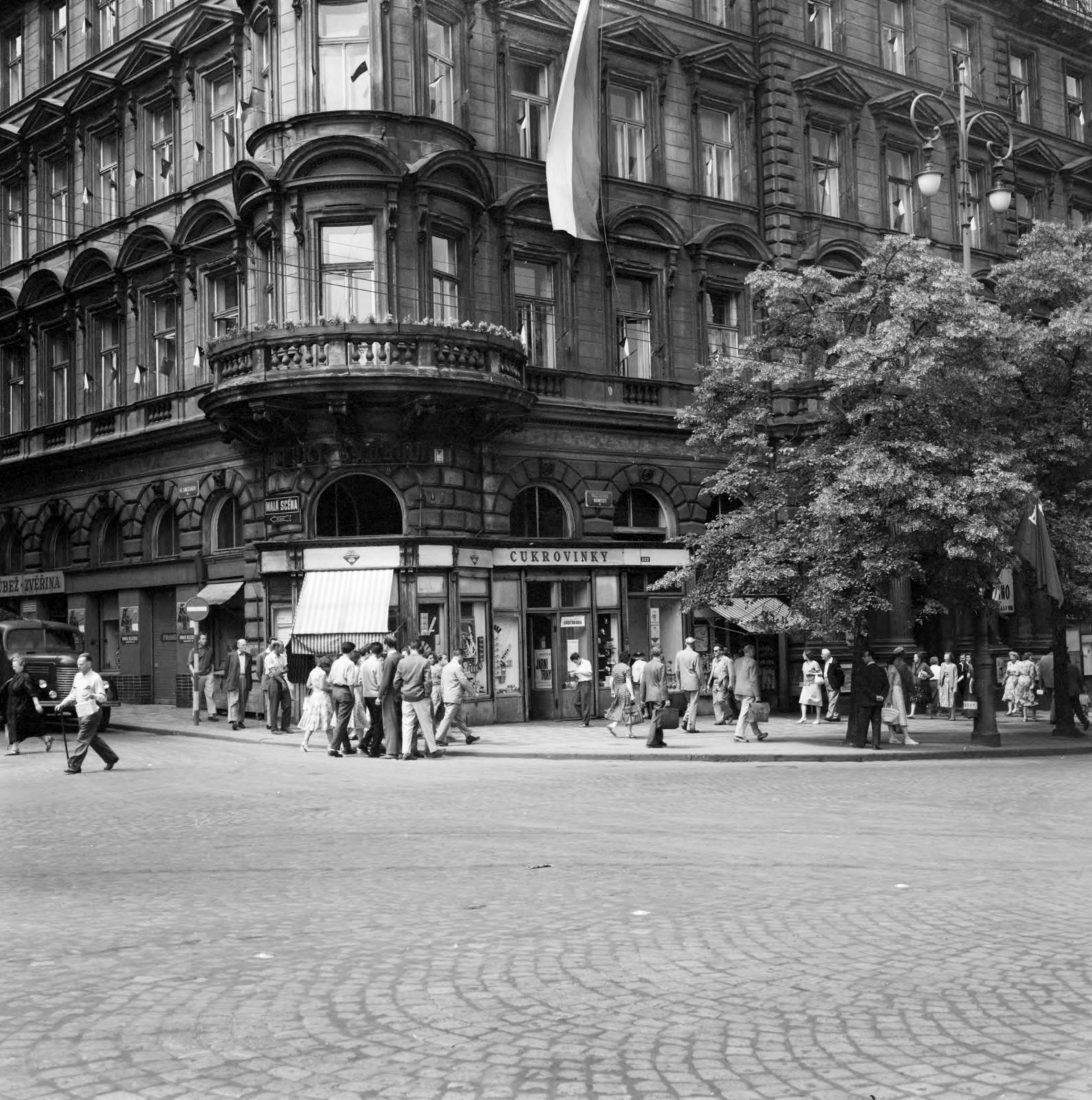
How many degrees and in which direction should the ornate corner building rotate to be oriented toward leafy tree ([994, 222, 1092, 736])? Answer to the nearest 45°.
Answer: approximately 45° to its left

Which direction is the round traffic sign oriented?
toward the camera

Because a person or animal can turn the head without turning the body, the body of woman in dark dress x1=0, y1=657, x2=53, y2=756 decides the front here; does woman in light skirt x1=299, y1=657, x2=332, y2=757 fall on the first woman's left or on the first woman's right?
on the first woman's left

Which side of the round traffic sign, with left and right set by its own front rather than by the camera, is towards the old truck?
right

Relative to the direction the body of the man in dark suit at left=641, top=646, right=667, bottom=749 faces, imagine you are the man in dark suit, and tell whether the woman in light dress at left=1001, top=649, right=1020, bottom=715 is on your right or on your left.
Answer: on your right

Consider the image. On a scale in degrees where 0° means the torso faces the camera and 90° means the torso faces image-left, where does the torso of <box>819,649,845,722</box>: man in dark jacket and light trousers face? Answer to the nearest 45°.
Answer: approximately 45°

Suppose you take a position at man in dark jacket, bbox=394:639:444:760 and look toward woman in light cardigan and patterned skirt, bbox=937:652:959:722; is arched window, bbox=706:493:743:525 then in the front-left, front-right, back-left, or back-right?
front-left

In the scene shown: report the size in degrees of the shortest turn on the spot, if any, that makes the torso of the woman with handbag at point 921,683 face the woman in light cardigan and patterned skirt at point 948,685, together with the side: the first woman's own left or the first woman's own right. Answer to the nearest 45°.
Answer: approximately 135° to the first woman's own left

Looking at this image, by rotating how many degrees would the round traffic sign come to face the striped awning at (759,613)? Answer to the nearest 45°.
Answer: approximately 45° to its left

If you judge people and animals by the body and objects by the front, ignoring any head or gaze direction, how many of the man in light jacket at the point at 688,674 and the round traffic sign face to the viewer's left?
0

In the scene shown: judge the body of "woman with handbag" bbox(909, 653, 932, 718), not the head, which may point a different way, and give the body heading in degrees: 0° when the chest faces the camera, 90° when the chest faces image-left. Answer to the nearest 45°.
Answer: approximately 90°
